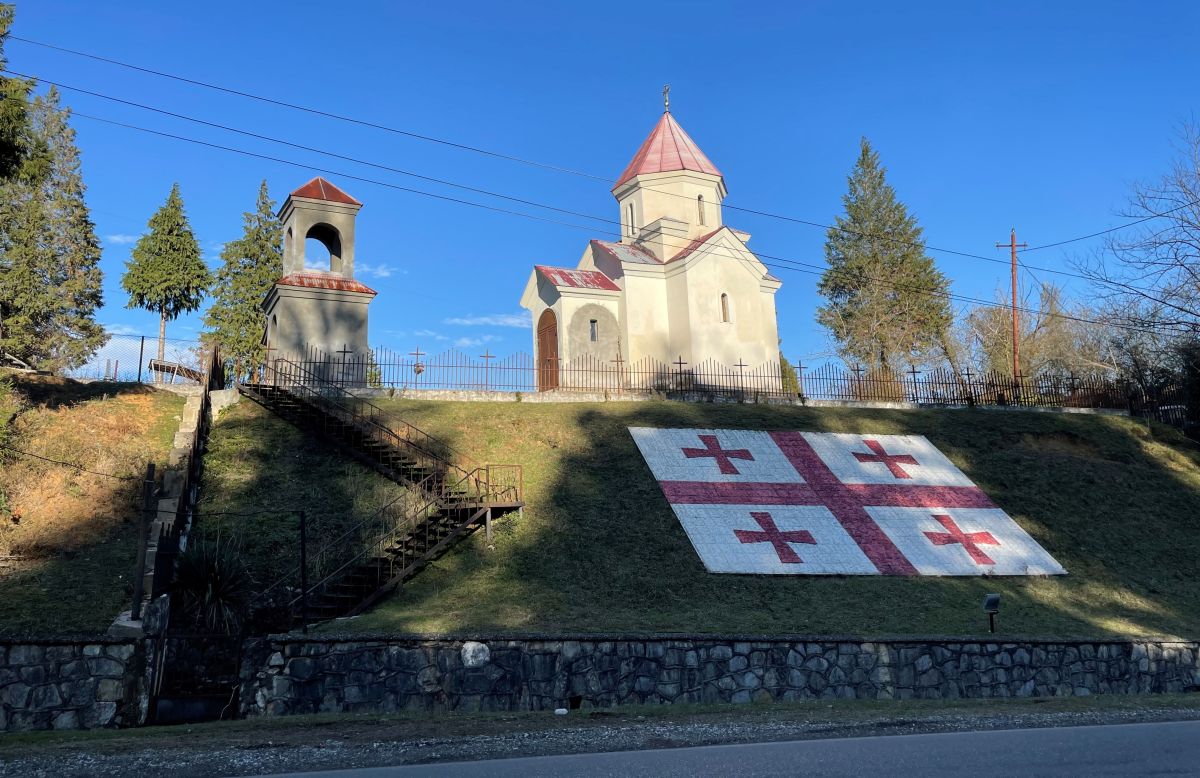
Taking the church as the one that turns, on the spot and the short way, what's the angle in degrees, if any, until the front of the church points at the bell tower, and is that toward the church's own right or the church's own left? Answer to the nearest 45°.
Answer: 0° — it already faces it

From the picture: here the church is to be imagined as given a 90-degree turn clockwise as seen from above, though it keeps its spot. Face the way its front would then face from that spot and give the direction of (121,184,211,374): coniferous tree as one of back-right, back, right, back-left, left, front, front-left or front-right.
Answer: front-left

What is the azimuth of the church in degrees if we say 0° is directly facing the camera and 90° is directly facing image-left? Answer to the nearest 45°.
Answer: approximately 45°

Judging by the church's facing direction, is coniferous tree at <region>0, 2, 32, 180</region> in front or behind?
in front

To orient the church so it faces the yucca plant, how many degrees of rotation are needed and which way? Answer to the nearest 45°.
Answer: approximately 45° to its left

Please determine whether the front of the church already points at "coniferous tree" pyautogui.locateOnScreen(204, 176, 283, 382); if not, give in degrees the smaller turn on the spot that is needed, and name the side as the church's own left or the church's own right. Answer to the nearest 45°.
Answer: approximately 45° to the church's own right

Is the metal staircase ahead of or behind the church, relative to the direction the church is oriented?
ahead

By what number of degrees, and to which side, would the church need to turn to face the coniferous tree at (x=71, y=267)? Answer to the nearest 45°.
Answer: approximately 45° to its right

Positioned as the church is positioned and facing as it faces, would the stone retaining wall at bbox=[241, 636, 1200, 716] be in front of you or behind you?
in front
